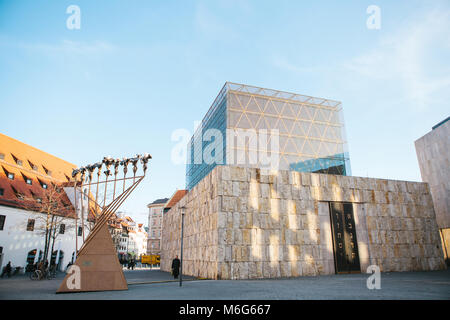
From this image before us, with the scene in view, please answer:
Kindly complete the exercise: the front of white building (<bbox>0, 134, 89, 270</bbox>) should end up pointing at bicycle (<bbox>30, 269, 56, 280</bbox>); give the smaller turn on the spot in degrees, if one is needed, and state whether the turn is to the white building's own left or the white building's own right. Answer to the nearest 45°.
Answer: approximately 45° to the white building's own right

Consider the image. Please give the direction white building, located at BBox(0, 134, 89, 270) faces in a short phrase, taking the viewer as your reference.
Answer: facing the viewer and to the right of the viewer
